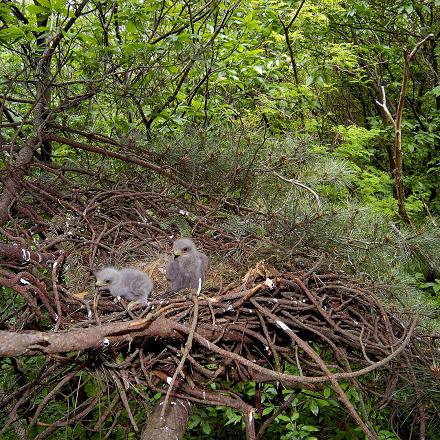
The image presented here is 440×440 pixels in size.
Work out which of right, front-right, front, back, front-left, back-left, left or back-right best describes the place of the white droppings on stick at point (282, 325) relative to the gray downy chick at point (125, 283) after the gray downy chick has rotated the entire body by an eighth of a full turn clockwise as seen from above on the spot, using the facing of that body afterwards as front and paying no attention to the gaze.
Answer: back

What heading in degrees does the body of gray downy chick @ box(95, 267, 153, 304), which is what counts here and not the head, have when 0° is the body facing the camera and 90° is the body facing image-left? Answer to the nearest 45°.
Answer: approximately 90°
